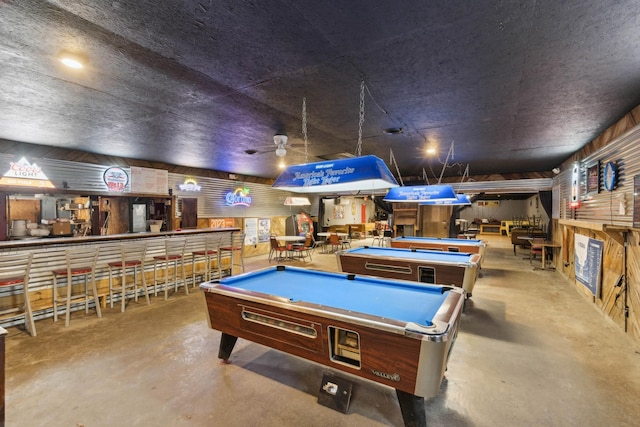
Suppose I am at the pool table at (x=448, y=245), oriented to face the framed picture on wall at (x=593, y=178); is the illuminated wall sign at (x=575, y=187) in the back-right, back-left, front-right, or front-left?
front-left

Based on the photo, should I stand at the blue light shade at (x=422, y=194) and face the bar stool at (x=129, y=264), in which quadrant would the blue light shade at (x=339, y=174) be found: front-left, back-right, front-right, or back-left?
front-left

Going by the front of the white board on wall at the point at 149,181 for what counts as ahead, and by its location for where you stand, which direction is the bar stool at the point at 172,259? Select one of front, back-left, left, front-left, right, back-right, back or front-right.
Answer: front-right

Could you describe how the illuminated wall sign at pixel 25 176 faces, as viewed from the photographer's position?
facing the viewer

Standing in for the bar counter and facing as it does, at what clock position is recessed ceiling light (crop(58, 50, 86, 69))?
The recessed ceiling light is roughly at 1 o'clock from the bar counter.

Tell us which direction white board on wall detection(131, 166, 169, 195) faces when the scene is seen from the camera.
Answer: facing the viewer and to the right of the viewer

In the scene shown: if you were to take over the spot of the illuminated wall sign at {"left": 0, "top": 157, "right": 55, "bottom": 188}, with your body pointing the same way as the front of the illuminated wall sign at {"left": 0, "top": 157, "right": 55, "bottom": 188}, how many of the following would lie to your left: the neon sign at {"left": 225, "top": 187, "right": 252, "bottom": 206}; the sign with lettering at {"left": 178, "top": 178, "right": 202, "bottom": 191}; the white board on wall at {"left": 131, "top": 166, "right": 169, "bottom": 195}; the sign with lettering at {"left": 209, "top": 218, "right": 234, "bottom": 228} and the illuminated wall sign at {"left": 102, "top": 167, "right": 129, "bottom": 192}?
5

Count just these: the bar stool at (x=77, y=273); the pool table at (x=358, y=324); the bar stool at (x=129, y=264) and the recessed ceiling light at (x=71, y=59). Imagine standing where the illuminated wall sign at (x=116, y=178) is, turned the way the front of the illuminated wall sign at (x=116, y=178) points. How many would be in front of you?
4

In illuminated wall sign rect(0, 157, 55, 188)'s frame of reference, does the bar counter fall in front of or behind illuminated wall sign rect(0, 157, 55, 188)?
in front

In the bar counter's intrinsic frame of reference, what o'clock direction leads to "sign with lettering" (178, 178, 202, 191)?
The sign with lettering is roughly at 9 o'clock from the bar counter.

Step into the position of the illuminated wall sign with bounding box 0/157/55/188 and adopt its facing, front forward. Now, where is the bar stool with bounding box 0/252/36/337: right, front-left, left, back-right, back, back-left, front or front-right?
front

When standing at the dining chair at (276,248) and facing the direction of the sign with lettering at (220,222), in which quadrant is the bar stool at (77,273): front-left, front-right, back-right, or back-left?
front-left

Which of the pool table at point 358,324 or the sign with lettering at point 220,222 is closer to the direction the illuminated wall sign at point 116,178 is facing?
the pool table

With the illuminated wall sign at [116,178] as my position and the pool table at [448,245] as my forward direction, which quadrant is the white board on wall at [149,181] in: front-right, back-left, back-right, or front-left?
front-left

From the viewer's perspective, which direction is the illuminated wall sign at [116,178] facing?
toward the camera

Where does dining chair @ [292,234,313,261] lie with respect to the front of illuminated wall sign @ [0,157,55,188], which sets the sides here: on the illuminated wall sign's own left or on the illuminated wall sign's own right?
on the illuminated wall sign's own left

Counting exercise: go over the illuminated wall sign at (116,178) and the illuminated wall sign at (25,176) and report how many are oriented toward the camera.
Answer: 2
